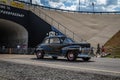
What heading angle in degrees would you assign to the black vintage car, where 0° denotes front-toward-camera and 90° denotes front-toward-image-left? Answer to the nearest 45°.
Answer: approximately 315°
